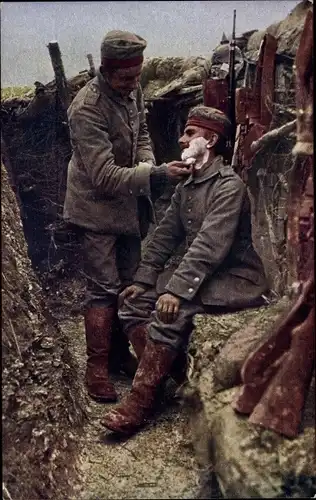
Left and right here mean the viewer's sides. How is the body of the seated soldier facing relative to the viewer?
facing the viewer and to the left of the viewer

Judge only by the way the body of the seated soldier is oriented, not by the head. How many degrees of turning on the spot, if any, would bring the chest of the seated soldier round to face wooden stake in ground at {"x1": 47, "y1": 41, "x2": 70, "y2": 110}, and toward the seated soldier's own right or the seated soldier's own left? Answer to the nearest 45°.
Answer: approximately 90° to the seated soldier's own right

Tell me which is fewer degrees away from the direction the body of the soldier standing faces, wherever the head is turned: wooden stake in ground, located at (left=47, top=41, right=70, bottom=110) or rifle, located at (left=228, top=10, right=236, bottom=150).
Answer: the rifle

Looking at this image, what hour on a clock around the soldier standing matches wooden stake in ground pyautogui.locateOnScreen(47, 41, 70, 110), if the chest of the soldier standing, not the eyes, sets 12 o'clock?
The wooden stake in ground is roughly at 7 o'clock from the soldier standing.

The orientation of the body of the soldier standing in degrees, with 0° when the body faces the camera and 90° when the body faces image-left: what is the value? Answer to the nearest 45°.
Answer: approximately 315°

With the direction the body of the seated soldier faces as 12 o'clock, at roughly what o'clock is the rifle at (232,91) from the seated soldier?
The rifle is roughly at 5 o'clock from the seated soldier.

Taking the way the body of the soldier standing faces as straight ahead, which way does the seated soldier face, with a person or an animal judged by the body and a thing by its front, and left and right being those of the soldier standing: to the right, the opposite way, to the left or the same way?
to the right

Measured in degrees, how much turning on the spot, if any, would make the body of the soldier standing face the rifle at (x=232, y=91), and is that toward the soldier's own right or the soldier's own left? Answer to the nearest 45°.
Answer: approximately 90° to the soldier's own left

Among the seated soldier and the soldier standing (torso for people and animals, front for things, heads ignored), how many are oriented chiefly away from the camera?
0

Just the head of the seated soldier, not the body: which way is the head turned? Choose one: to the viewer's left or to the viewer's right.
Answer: to the viewer's left
